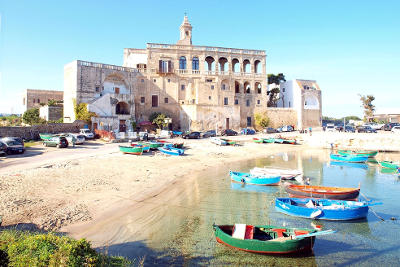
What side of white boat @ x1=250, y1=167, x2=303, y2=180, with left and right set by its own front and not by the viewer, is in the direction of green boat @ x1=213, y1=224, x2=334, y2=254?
right

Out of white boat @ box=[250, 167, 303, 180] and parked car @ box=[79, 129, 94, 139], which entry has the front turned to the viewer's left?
the white boat

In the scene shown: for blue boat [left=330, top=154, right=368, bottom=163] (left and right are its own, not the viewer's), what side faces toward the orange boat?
right

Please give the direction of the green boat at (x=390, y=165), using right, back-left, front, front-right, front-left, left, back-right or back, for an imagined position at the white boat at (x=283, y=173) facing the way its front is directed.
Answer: back-right

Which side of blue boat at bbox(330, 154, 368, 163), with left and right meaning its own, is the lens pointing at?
left
